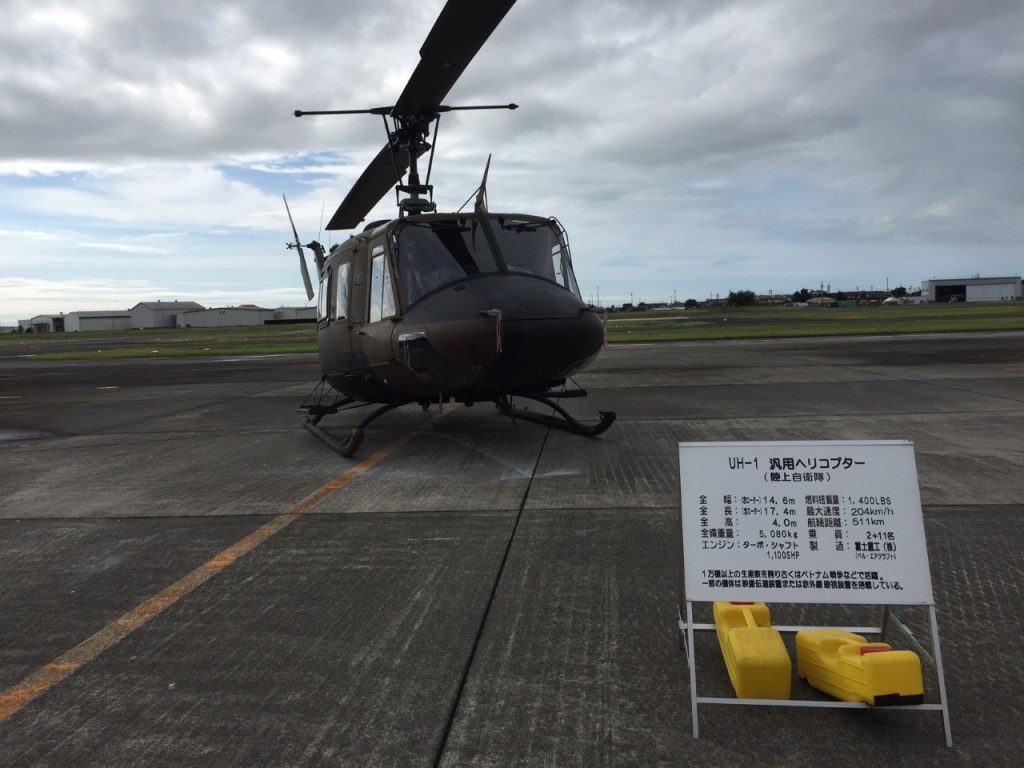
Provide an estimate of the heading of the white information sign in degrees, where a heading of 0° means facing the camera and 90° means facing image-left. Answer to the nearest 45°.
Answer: approximately 0°

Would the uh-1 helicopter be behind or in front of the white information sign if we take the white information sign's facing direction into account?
behind

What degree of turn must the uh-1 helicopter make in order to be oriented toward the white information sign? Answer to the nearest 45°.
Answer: approximately 45° to its right

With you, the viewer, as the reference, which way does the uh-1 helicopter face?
facing the viewer and to the right of the viewer

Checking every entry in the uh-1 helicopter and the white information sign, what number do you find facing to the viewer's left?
0
